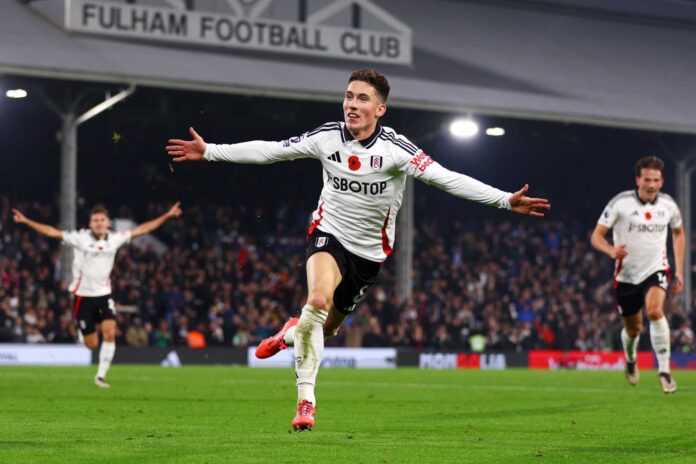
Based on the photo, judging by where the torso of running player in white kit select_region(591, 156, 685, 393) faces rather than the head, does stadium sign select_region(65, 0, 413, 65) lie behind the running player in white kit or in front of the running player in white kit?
behind

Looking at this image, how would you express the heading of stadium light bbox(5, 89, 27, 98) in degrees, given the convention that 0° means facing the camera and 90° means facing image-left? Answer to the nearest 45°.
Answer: approximately 0°

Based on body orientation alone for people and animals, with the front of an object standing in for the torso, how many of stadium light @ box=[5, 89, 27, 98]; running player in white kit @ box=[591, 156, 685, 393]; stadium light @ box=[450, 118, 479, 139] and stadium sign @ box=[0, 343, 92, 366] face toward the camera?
4

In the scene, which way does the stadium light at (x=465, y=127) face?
toward the camera

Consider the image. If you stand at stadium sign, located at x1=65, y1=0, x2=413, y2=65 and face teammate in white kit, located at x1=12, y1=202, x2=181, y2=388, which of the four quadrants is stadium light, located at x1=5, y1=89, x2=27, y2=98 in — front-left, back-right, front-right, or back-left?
front-right

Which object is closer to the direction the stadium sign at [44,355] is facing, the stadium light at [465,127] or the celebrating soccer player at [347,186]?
the celebrating soccer player

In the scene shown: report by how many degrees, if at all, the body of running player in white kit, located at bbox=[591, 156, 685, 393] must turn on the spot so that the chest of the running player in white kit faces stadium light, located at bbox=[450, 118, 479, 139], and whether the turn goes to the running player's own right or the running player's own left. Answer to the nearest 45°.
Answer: approximately 180°

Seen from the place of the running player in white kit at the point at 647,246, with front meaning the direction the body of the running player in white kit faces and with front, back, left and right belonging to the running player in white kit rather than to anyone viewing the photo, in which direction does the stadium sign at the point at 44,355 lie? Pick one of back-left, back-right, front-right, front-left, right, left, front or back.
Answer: back-right

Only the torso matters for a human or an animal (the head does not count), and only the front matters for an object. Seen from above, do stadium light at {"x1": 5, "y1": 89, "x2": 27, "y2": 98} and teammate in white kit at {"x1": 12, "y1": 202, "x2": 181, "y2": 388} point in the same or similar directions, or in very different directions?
same or similar directions

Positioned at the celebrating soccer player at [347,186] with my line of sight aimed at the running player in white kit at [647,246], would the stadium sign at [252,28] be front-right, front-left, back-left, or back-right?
front-left

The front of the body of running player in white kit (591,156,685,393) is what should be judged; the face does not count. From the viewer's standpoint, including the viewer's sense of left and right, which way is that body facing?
facing the viewer

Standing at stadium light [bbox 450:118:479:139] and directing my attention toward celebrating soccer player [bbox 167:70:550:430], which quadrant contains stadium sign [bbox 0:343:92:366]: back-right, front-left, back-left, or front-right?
front-right

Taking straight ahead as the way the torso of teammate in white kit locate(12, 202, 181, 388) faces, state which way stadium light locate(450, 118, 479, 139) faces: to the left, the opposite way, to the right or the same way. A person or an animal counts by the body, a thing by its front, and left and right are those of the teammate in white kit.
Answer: the same way

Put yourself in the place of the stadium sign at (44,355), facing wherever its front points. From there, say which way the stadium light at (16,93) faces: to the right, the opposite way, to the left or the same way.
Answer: the same way

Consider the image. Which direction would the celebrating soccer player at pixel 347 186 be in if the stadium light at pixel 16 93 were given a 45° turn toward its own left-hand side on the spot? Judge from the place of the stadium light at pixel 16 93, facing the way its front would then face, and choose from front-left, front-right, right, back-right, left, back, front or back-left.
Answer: front-right

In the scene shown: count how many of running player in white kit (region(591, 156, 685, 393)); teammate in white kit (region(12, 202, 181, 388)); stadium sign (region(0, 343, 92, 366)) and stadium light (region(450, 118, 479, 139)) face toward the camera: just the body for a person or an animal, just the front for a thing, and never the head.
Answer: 4

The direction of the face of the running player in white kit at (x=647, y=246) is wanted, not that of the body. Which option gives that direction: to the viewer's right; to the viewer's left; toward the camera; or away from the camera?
toward the camera
